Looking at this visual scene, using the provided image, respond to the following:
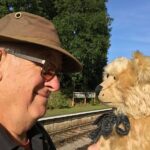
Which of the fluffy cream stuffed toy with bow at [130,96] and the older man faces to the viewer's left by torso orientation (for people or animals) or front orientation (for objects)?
the fluffy cream stuffed toy with bow

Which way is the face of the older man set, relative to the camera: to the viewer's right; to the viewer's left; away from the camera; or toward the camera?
to the viewer's right

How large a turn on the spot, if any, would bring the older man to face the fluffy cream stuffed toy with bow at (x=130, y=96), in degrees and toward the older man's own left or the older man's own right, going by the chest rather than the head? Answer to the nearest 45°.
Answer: approximately 45° to the older man's own left

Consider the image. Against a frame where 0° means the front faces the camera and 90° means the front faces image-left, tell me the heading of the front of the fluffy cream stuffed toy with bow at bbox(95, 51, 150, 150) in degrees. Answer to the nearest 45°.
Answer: approximately 90°

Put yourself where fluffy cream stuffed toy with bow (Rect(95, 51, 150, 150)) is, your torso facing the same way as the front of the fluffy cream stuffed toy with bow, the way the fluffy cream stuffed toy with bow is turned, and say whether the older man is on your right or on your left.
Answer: on your left

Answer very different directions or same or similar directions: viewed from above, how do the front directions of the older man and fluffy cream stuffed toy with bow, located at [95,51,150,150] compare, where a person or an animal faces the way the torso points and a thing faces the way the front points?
very different directions
